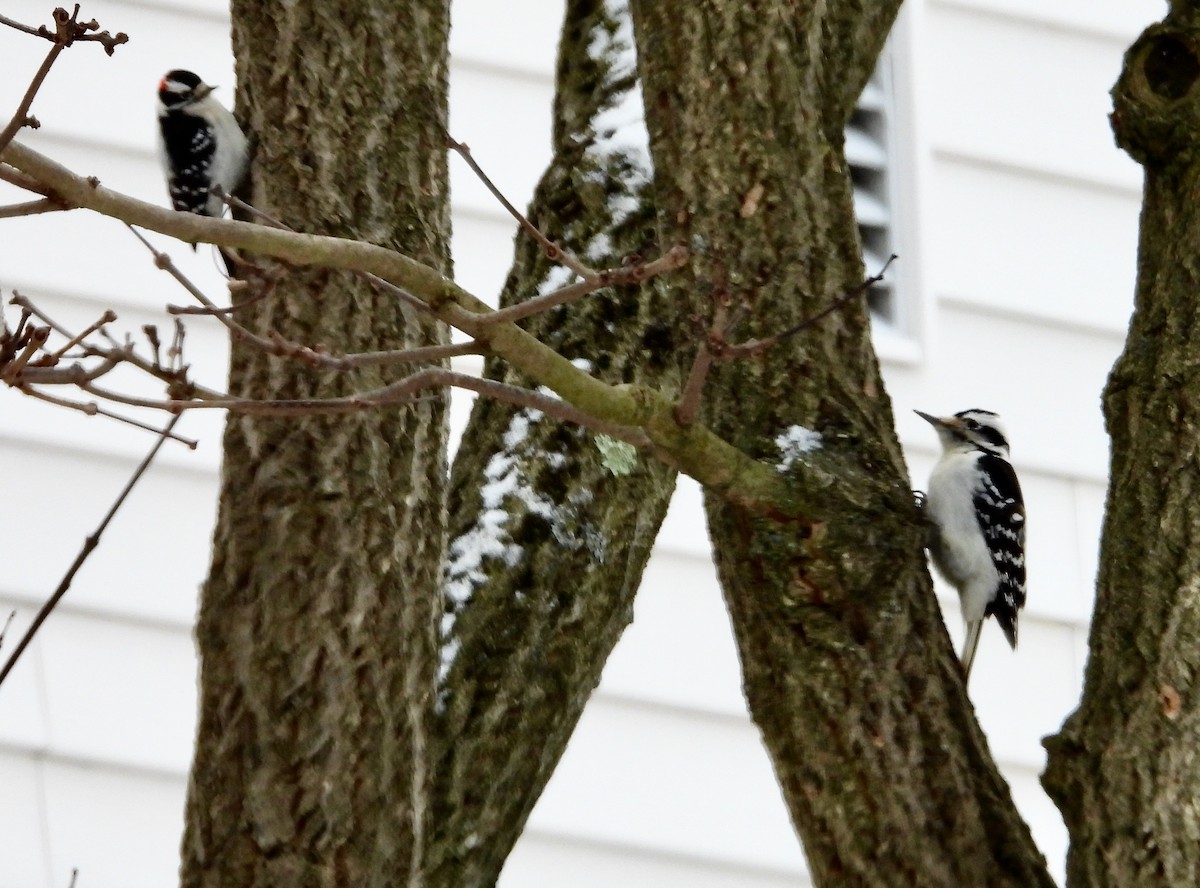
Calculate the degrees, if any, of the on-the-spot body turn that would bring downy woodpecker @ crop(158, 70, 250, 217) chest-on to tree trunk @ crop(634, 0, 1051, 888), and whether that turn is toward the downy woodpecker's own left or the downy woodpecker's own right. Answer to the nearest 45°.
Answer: approximately 45° to the downy woodpecker's own right

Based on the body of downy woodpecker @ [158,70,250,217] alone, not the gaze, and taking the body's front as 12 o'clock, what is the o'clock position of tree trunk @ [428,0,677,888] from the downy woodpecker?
The tree trunk is roughly at 2 o'clock from the downy woodpecker.

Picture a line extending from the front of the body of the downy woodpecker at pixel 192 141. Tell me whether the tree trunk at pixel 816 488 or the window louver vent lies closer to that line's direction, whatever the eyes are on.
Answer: the window louver vent

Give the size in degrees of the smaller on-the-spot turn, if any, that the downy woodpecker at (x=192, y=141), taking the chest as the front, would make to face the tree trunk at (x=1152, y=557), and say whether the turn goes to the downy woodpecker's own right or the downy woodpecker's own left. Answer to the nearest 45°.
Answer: approximately 45° to the downy woodpecker's own right

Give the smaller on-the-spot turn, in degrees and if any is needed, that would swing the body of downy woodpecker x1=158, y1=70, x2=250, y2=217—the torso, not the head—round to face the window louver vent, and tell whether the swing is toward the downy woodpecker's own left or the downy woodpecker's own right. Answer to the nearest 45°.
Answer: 0° — it already faces it
